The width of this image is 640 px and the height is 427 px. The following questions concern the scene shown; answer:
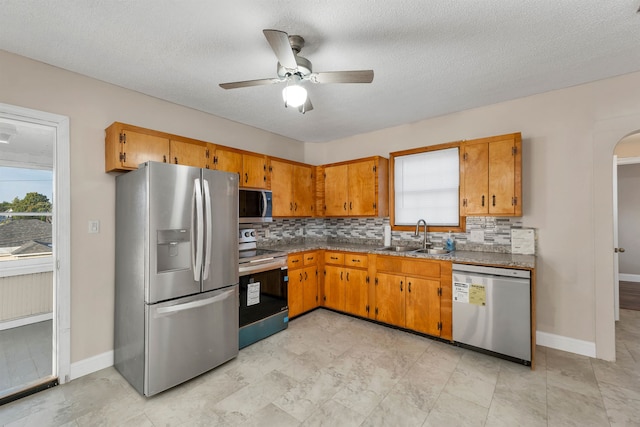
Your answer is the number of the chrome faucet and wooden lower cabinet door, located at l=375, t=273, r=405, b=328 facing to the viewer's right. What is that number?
0

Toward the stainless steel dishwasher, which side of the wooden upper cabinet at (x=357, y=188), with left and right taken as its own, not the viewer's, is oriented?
left

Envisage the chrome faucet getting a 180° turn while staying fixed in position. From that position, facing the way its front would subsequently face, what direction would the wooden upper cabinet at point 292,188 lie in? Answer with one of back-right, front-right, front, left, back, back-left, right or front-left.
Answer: back-left

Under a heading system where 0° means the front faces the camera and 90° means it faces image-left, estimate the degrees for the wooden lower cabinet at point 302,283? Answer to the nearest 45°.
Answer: approximately 315°

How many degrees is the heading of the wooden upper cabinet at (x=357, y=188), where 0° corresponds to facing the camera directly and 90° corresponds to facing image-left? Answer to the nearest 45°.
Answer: approximately 45°

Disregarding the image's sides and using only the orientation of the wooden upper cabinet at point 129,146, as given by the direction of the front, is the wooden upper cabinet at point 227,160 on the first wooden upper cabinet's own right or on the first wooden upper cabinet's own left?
on the first wooden upper cabinet's own left

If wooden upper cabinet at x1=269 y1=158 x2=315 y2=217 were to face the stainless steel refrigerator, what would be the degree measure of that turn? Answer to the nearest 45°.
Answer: approximately 90° to its right

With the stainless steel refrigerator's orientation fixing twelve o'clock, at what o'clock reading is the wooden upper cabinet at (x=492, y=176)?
The wooden upper cabinet is roughly at 11 o'clock from the stainless steel refrigerator.

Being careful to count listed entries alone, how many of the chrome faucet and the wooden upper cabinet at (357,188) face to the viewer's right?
0

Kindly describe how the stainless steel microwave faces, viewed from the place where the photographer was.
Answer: facing the viewer and to the right of the viewer

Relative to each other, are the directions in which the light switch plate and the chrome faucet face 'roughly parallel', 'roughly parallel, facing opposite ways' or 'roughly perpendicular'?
roughly perpendicular

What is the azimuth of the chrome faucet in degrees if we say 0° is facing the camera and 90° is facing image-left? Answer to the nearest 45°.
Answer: approximately 45°

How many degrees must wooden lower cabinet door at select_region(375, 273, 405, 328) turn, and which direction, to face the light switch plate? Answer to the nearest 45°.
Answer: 0° — it already faces it
